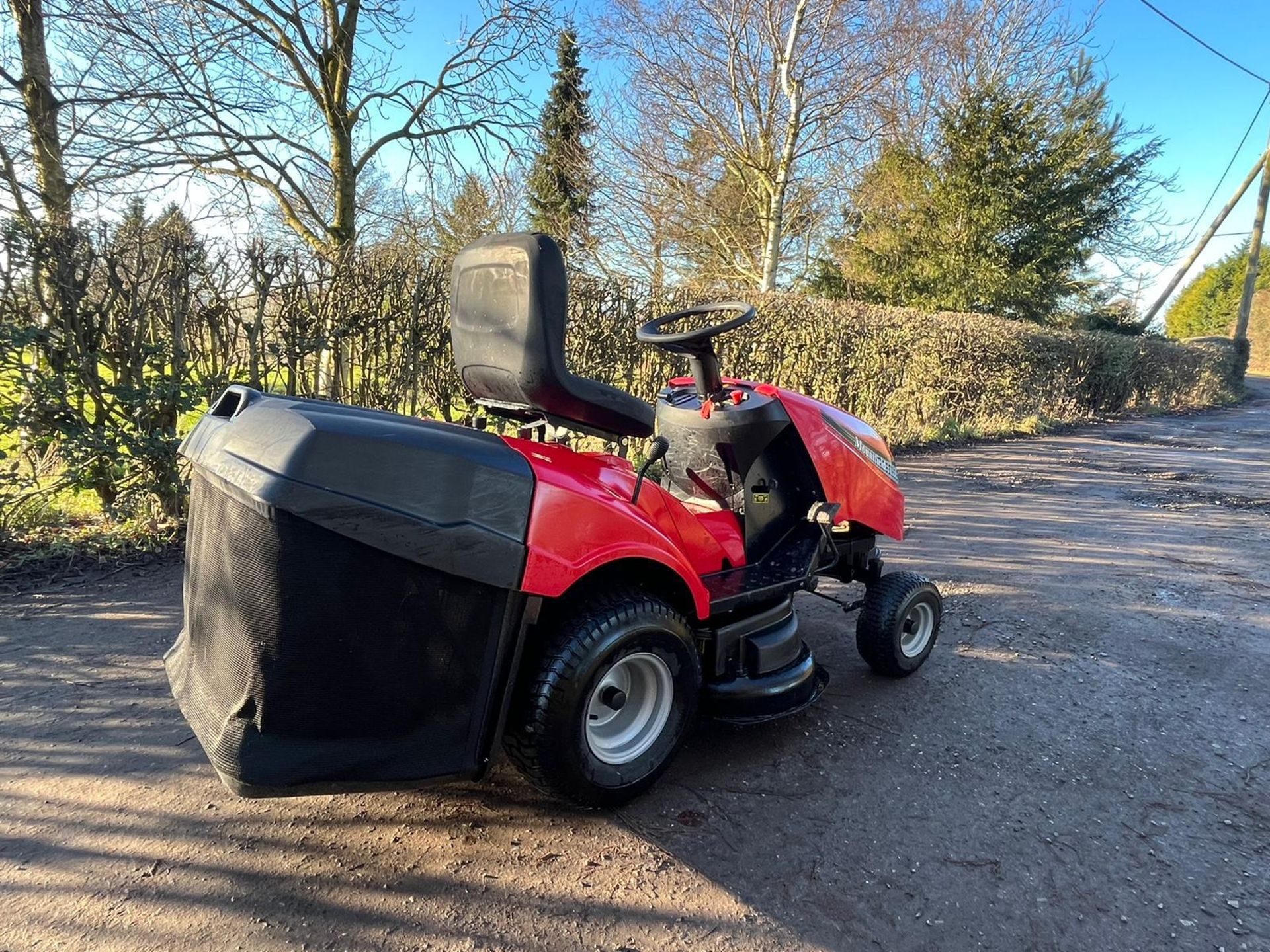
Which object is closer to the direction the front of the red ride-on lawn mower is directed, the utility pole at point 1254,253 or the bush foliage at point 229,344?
the utility pole

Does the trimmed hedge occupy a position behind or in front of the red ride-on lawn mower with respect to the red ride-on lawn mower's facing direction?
in front

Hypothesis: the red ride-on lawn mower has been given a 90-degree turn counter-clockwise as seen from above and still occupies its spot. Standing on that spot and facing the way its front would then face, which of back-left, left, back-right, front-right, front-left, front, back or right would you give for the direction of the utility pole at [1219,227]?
right

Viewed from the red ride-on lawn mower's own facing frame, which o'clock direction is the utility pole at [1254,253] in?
The utility pole is roughly at 12 o'clock from the red ride-on lawn mower.

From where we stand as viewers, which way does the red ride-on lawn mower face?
facing away from the viewer and to the right of the viewer
